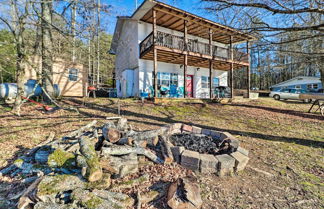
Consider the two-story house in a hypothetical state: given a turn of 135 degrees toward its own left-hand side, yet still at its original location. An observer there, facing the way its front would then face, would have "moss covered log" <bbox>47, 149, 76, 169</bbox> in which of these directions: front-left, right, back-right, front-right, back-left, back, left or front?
back

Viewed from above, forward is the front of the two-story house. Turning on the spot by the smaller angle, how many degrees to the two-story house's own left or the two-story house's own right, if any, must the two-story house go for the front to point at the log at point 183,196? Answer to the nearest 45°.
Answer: approximately 45° to the two-story house's own right

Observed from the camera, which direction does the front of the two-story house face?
facing the viewer and to the right of the viewer

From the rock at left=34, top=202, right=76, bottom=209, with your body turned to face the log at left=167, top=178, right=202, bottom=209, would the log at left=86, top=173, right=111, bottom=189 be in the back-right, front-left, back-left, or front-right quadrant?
front-left

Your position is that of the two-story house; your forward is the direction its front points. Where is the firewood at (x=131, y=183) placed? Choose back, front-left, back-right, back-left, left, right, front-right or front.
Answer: front-right

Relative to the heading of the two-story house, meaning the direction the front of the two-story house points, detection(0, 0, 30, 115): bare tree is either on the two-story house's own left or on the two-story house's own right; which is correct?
on the two-story house's own right

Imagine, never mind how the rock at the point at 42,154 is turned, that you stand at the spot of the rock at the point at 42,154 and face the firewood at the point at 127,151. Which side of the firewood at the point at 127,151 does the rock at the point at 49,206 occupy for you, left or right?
right

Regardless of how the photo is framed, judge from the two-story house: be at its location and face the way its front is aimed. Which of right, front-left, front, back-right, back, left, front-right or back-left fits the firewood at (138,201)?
front-right

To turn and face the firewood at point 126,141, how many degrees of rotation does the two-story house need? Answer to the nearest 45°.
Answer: approximately 45° to its right

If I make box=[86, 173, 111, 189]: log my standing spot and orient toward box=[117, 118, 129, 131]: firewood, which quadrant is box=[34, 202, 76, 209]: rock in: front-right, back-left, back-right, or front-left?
back-left
